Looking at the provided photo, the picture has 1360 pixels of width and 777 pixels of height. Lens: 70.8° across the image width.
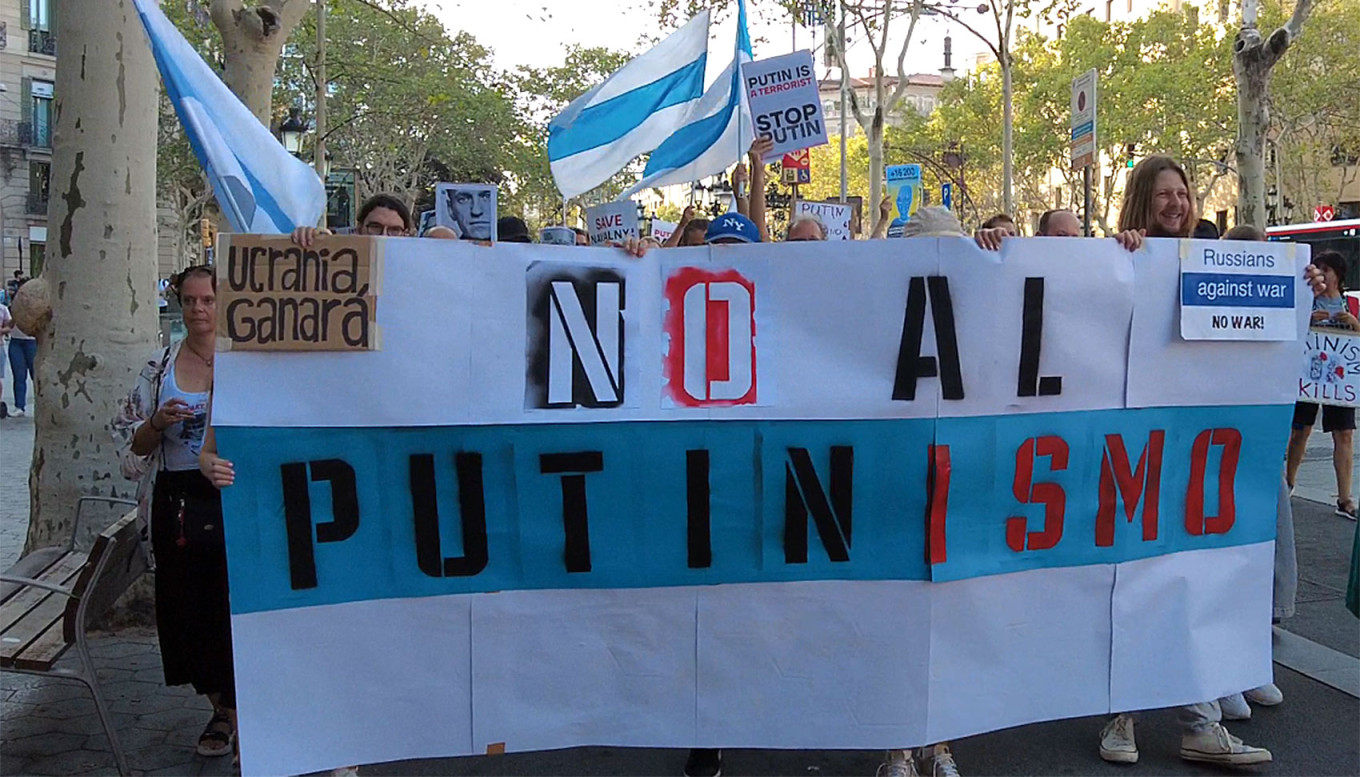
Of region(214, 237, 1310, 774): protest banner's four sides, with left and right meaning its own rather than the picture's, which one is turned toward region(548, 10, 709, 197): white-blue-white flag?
back

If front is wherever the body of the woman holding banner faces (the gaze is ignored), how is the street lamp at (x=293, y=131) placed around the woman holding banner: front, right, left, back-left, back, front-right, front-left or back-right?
back

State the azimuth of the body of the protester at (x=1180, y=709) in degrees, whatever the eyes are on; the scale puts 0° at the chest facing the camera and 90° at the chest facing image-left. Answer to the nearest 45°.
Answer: approximately 315°

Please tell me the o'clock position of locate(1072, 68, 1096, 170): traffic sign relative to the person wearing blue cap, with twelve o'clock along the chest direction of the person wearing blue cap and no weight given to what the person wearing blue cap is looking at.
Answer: The traffic sign is roughly at 7 o'clock from the person wearing blue cap.

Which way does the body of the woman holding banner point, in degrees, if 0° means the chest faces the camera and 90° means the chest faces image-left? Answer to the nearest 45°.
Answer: approximately 0°

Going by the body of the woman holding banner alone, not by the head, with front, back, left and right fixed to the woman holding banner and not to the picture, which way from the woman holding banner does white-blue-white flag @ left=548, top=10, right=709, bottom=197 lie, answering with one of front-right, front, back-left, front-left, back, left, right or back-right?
back-left

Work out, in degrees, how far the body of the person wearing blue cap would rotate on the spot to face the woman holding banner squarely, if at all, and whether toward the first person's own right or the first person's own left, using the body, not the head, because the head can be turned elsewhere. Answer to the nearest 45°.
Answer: approximately 90° to the first person's own right
